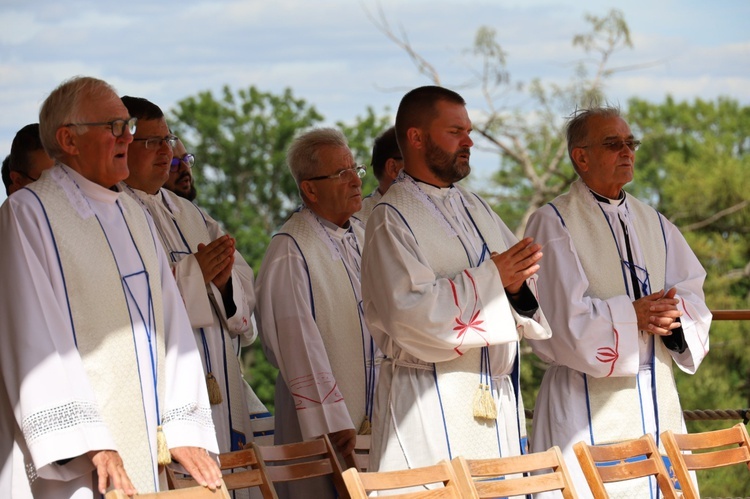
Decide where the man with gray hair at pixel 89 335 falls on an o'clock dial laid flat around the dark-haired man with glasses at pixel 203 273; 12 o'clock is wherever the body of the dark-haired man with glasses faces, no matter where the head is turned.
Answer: The man with gray hair is roughly at 2 o'clock from the dark-haired man with glasses.

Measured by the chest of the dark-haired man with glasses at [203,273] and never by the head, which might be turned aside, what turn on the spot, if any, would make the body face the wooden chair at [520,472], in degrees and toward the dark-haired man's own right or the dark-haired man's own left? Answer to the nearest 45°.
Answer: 0° — they already face it

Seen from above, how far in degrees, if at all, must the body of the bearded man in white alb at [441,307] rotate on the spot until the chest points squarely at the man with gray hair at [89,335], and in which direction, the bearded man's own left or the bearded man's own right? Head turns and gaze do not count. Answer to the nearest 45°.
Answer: approximately 90° to the bearded man's own right

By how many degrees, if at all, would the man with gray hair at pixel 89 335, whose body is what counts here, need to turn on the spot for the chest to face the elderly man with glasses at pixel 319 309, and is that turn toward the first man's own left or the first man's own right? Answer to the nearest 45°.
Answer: approximately 90° to the first man's own left

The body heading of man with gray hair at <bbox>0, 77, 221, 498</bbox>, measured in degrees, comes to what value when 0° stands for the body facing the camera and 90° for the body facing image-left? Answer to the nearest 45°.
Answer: approximately 315°
